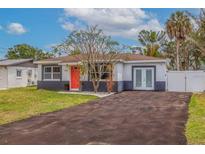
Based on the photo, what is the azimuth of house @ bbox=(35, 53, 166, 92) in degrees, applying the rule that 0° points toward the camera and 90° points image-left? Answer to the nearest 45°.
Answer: approximately 0°

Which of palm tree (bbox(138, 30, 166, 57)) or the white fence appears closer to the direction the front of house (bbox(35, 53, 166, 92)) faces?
the white fence

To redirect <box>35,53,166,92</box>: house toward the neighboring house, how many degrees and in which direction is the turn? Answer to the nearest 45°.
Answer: approximately 135° to its right

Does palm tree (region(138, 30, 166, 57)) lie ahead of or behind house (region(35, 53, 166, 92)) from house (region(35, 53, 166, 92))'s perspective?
behind

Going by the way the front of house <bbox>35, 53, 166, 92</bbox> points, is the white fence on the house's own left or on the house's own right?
on the house's own left

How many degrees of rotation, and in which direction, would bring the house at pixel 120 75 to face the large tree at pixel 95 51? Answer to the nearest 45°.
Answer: approximately 45° to its right

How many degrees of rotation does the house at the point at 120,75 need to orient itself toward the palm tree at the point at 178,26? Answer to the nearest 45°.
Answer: approximately 135° to its left

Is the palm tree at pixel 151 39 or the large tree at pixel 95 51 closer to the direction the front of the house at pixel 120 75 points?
the large tree
